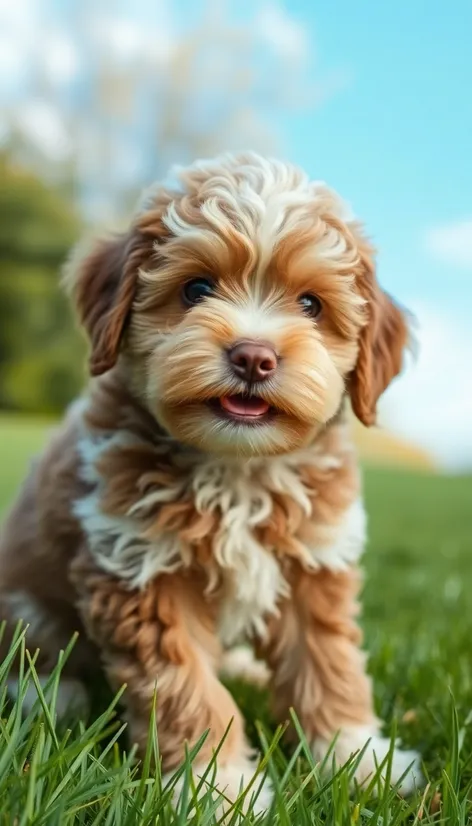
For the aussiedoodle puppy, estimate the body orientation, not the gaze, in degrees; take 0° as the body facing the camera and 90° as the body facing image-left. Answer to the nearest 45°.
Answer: approximately 315°
